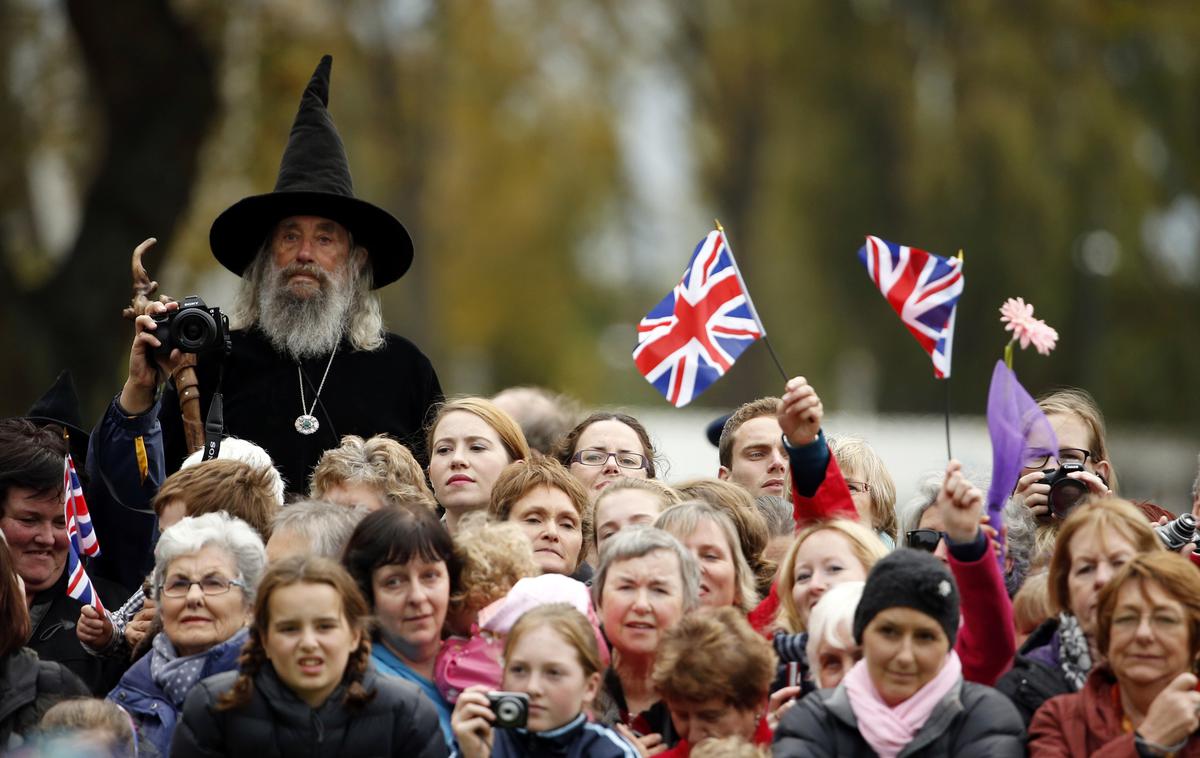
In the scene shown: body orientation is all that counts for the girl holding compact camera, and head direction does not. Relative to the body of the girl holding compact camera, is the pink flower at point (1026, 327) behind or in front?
behind

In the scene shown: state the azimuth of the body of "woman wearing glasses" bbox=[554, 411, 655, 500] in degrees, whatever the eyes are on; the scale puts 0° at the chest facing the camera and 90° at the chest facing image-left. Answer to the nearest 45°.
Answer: approximately 0°

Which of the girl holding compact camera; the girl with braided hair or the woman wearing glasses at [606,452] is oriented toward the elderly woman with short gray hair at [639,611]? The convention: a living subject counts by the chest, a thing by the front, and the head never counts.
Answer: the woman wearing glasses

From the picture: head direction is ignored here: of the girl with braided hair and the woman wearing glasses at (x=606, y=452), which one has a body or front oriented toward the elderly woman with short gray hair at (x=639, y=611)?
the woman wearing glasses

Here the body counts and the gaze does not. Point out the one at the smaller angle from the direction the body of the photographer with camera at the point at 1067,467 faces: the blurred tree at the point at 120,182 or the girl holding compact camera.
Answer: the girl holding compact camera
